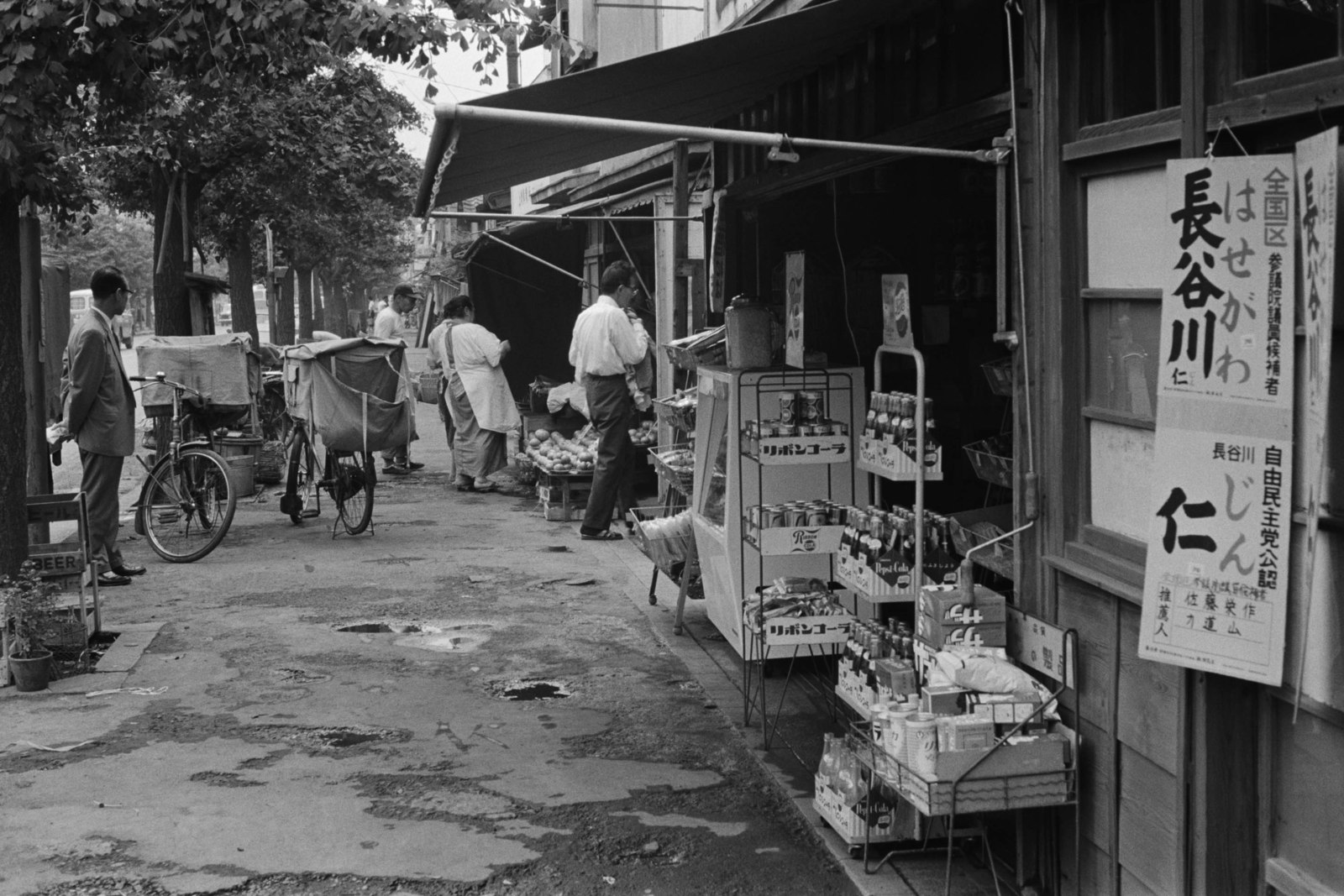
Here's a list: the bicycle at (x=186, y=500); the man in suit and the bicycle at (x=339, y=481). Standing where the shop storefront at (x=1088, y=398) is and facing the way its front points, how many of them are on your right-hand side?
3

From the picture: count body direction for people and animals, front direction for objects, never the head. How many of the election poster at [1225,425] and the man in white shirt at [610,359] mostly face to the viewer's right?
1

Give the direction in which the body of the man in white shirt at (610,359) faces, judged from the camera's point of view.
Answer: to the viewer's right

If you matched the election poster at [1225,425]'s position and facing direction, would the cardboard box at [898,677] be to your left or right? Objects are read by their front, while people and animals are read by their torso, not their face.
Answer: on your right

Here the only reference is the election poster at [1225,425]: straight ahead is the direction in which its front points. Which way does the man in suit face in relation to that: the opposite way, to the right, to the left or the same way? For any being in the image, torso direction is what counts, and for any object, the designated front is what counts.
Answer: the opposite way

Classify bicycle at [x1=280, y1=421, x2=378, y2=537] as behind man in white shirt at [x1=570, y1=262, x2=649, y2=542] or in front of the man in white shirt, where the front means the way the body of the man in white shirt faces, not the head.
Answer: behind

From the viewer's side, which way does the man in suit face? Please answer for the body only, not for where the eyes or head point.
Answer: to the viewer's right
